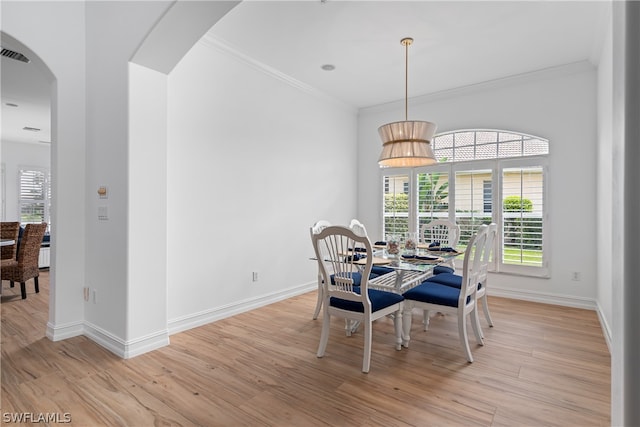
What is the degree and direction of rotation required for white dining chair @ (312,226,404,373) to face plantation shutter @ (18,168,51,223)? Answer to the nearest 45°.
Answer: approximately 90° to its left

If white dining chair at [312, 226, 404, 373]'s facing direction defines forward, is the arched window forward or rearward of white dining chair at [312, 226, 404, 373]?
forward

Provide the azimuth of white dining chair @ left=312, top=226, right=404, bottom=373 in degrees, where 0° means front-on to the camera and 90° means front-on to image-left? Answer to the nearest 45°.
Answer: approximately 225°

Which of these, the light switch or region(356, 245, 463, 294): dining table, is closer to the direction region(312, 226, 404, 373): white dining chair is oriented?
the dining table

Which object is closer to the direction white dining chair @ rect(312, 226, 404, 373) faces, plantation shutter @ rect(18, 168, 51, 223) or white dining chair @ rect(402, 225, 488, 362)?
the white dining chair

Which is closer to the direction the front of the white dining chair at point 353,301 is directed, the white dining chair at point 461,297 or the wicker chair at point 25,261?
the white dining chair

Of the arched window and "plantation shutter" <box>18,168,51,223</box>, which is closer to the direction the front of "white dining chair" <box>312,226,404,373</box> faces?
the arched window

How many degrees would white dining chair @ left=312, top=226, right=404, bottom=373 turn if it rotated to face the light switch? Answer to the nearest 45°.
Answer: approximately 135° to its left

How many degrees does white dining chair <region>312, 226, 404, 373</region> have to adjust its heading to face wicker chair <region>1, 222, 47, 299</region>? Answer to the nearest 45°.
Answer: approximately 135° to its left

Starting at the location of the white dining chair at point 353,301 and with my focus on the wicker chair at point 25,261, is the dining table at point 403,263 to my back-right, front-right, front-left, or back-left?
back-right

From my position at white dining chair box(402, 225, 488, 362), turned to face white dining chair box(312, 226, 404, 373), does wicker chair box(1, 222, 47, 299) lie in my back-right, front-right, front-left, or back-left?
front-right
